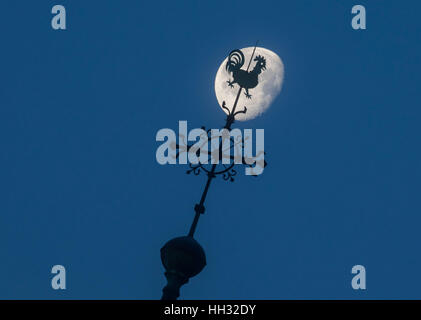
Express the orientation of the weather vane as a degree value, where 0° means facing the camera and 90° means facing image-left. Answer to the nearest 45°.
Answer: approximately 270°
